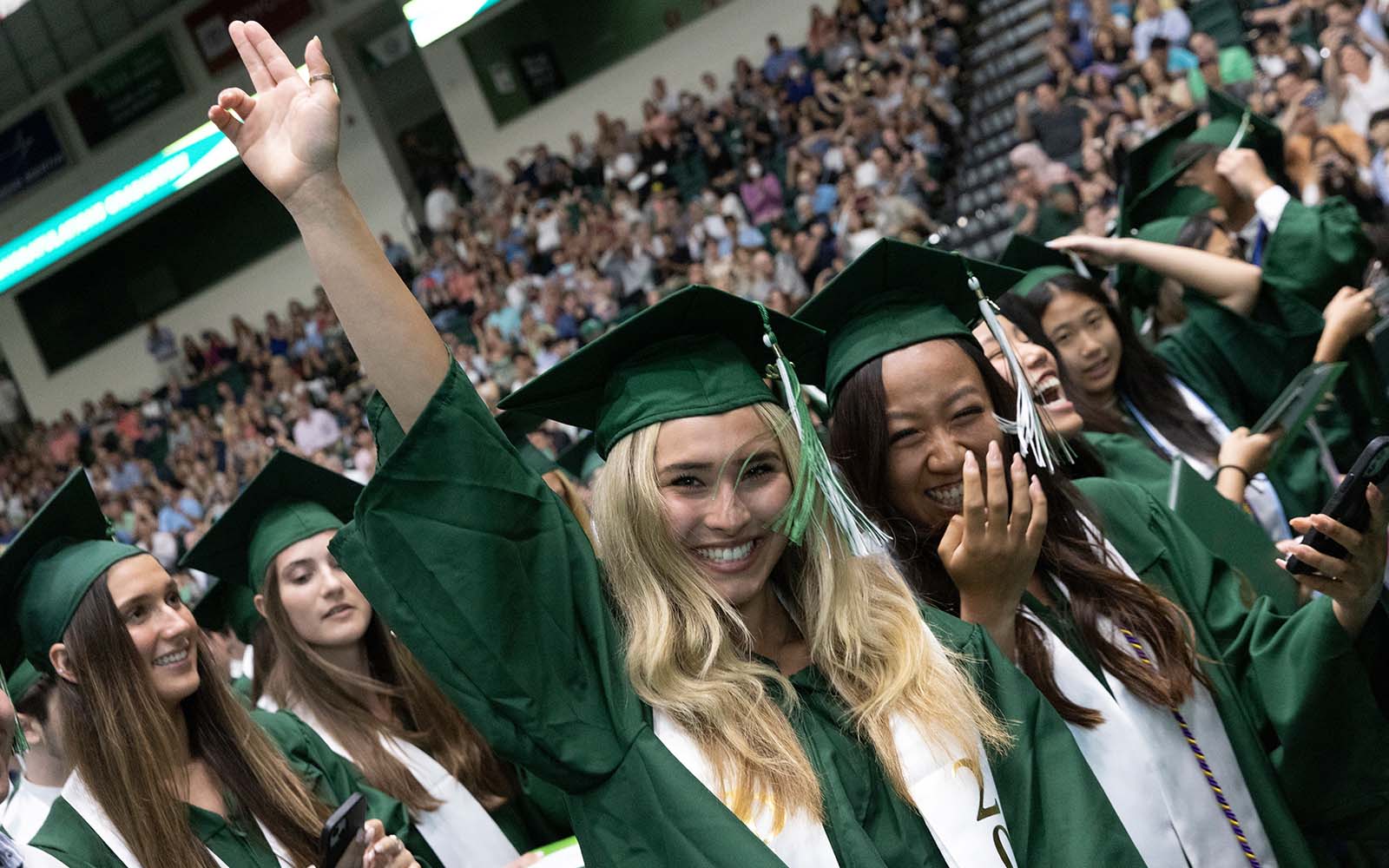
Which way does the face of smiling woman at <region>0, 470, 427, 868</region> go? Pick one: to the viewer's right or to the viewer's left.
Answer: to the viewer's right

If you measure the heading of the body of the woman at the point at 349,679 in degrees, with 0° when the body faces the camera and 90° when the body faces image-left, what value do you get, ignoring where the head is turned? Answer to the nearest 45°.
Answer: approximately 315°

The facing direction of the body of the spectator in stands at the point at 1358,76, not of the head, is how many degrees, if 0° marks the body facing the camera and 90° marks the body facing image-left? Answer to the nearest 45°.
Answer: approximately 45°

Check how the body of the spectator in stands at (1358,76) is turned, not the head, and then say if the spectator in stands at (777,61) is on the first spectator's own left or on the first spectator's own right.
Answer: on the first spectator's own right

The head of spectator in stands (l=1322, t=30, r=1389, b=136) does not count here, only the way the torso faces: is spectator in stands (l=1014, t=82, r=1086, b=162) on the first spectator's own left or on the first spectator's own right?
on the first spectator's own right

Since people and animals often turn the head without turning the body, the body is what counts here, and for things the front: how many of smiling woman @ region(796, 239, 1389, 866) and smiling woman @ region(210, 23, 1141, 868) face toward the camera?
2

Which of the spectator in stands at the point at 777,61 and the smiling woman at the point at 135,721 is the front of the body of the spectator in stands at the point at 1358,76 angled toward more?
the smiling woman
